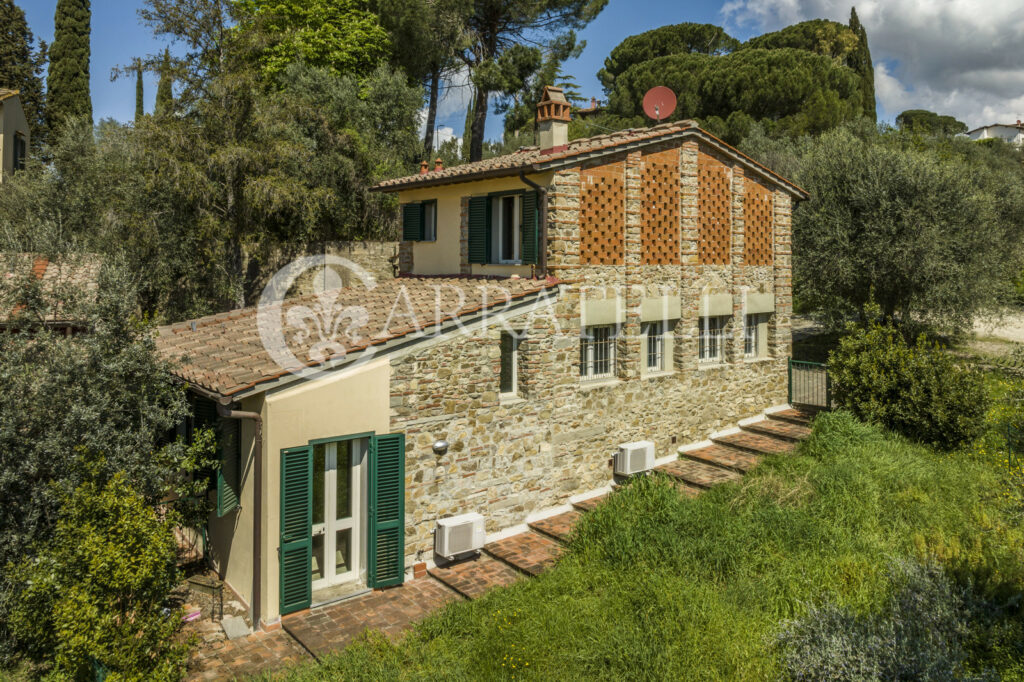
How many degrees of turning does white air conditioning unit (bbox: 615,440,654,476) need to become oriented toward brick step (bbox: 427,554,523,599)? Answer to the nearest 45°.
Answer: approximately 90° to its right

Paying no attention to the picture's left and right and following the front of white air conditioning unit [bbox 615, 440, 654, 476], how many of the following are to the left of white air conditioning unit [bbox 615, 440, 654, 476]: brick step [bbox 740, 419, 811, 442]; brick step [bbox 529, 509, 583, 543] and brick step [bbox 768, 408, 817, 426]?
2

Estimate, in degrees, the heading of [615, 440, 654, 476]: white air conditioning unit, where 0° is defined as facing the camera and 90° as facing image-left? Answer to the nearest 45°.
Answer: approximately 315°

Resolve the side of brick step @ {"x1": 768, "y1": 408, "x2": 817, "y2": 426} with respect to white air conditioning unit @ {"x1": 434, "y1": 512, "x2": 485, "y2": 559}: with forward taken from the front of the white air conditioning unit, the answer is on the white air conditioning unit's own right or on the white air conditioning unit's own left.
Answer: on the white air conditioning unit's own left

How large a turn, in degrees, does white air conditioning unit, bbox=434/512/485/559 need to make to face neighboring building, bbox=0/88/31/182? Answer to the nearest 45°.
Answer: approximately 180°

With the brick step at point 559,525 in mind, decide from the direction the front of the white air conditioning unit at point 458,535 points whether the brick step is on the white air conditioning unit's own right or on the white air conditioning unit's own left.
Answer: on the white air conditioning unit's own left

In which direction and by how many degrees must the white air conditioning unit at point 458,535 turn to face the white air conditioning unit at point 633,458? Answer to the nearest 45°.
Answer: approximately 90° to its left

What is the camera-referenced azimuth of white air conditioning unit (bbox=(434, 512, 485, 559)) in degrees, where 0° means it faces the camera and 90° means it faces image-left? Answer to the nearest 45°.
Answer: approximately 315°

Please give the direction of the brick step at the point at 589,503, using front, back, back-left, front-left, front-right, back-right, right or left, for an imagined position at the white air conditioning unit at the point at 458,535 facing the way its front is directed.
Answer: left

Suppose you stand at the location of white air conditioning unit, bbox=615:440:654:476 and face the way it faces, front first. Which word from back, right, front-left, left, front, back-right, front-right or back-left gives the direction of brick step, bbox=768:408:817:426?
left

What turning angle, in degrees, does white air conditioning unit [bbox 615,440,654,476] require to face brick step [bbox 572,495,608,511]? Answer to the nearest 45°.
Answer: approximately 90° to its right

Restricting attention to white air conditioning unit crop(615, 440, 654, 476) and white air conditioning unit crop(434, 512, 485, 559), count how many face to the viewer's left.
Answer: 0
